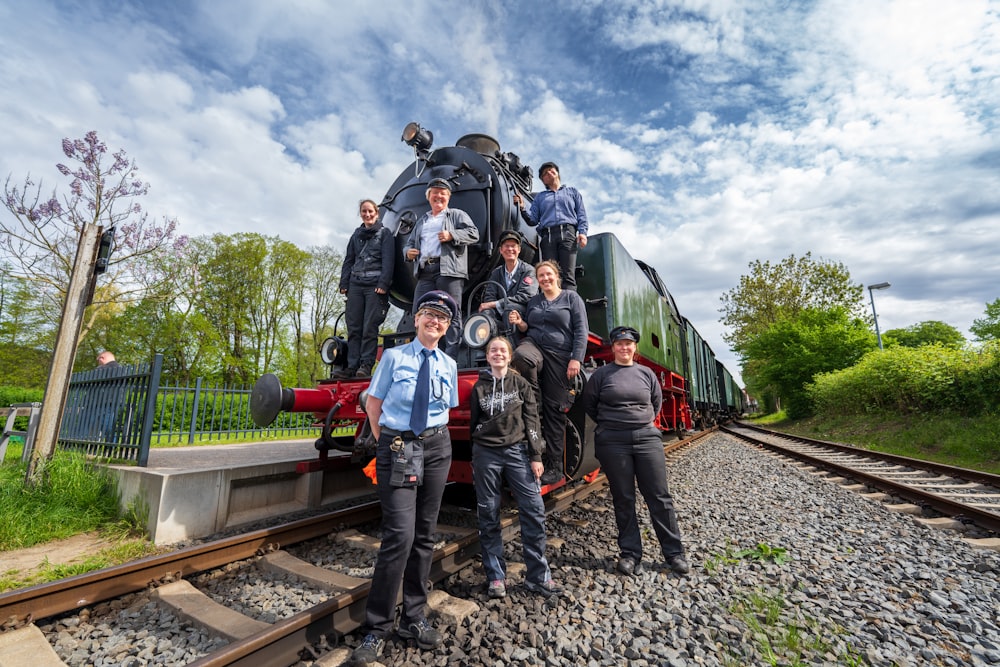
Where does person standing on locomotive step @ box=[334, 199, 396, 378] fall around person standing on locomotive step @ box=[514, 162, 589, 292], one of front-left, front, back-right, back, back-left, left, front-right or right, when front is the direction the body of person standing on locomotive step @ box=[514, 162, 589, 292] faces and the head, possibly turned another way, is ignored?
right

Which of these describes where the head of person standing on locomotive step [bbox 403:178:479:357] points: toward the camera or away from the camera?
toward the camera

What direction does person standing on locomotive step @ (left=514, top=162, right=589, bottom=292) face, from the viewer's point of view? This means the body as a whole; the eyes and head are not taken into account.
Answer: toward the camera

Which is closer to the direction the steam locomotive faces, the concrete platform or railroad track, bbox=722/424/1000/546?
the concrete platform

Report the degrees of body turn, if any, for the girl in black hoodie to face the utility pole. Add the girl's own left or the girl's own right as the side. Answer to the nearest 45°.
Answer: approximately 90° to the girl's own right

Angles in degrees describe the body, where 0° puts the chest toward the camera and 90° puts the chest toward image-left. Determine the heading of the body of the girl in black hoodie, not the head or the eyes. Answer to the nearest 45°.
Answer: approximately 0°

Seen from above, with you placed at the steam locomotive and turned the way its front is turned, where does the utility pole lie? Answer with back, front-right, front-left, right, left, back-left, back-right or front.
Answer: front-right

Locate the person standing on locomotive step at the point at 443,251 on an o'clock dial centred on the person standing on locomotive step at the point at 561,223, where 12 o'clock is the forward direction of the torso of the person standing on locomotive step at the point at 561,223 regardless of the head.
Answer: the person standing on locomotive step at the point at 443,251 is roughly at 2 o'clock from the person standing on locomotive step at the point at 561,223.

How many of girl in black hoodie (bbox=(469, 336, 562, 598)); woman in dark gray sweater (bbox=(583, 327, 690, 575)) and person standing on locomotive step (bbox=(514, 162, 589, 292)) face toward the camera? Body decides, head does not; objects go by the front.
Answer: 3

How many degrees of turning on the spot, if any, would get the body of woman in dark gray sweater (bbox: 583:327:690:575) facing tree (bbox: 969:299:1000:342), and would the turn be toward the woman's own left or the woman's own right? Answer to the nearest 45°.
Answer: approximately 135° to the woman's own left

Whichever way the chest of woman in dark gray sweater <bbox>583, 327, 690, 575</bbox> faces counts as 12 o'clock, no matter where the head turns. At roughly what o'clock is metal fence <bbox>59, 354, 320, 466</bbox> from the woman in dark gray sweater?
The metal fence is roughly at 3 o'clock from the woman in dark gray sweater.

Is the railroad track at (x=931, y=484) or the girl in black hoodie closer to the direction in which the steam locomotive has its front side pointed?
the girl in black hoodie

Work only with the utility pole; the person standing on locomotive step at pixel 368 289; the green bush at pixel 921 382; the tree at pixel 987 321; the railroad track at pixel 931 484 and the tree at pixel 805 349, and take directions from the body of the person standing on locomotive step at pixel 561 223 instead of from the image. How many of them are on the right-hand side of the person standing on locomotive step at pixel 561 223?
2

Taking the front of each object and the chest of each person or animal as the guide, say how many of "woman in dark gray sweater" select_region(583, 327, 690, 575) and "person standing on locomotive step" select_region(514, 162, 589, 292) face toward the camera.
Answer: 2

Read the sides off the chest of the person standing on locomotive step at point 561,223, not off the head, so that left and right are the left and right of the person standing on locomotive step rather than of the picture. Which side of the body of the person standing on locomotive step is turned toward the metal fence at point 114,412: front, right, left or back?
right
